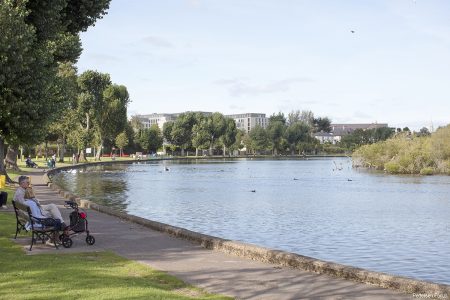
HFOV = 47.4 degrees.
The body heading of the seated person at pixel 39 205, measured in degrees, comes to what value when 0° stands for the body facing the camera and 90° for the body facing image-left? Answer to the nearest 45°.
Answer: approximately 270°
